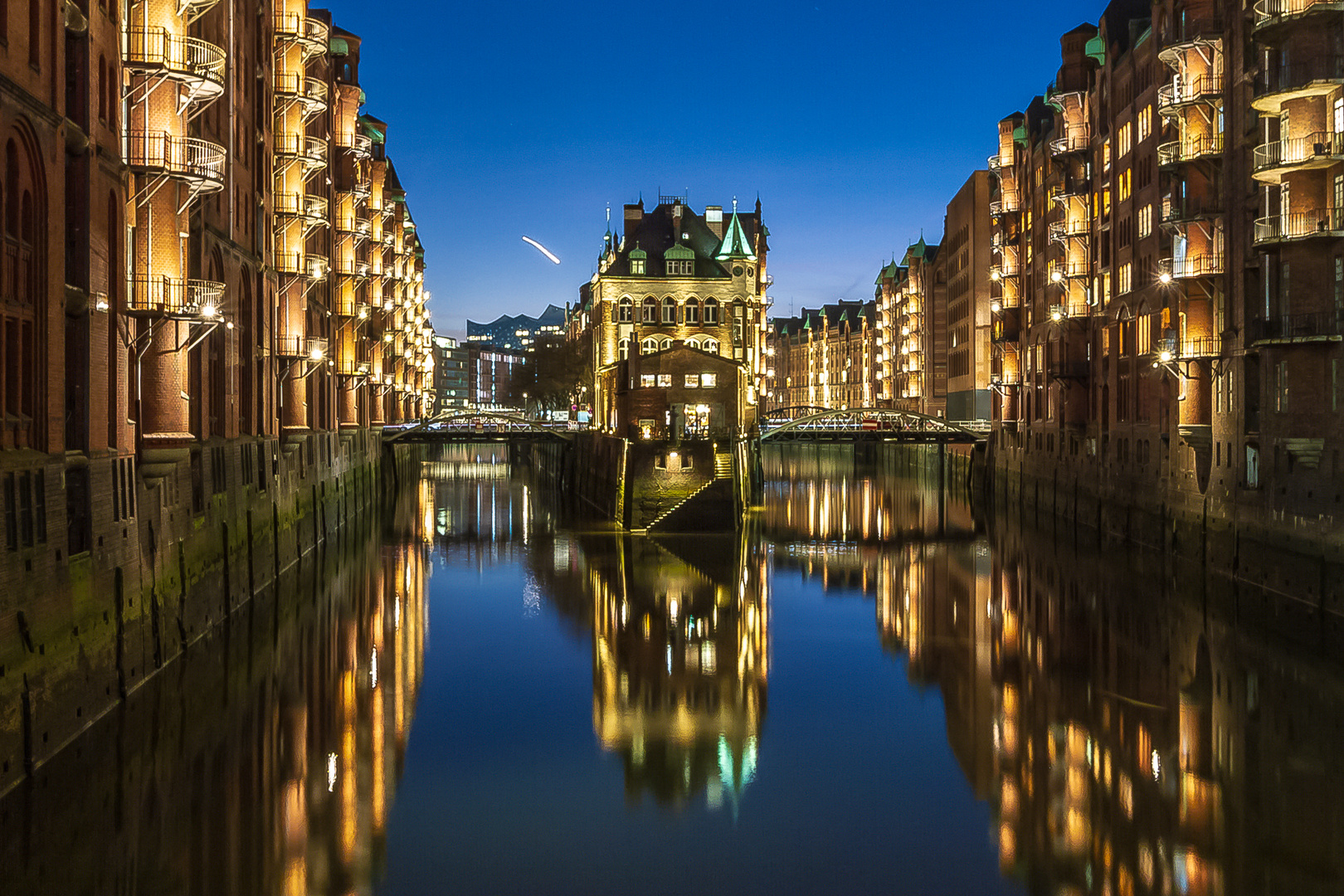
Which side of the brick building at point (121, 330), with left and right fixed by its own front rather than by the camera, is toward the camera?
right
